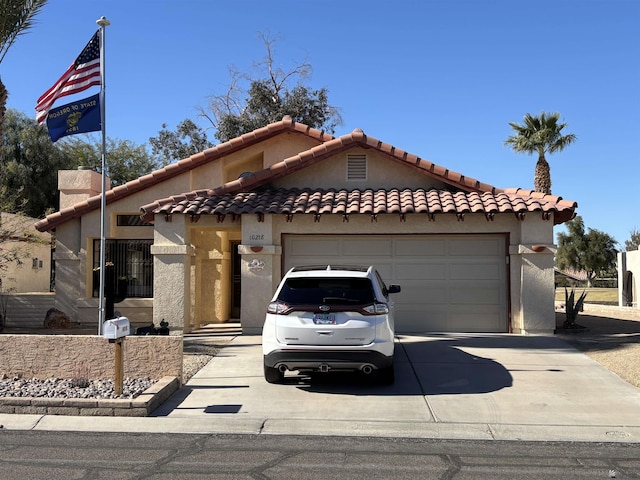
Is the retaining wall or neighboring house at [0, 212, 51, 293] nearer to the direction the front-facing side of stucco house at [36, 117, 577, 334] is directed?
the retaining wall

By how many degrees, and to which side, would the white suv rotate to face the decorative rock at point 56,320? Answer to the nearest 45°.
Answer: approximately 45° to its left

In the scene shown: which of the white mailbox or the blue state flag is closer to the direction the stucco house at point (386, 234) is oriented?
the white mailbox

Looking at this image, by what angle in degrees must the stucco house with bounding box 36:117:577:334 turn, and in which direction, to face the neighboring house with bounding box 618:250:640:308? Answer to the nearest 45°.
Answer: approximately 135° to its left

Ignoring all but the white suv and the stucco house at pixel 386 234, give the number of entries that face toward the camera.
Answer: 1

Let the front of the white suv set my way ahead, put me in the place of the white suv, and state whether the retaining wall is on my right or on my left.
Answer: on my left

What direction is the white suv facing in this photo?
away from the camera

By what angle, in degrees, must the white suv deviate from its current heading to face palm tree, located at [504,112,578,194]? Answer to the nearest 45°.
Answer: approximately 45° to its right

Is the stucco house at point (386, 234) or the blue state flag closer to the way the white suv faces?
the stucco house

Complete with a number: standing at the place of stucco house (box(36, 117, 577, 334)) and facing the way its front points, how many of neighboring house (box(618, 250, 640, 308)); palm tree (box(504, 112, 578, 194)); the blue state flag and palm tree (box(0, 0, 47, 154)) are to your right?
2

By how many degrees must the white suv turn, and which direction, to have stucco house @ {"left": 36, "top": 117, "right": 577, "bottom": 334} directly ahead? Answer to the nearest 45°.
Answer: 0° — it already faces it

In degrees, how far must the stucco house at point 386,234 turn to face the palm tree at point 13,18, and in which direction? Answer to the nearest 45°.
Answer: approximately 90° to its right

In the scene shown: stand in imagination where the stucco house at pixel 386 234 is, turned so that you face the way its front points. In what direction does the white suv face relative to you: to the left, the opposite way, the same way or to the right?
the opposite way

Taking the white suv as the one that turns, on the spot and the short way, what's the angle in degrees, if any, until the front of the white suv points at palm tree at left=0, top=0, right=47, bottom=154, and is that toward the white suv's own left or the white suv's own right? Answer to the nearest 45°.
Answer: approximately 45° to the white suv's own left
